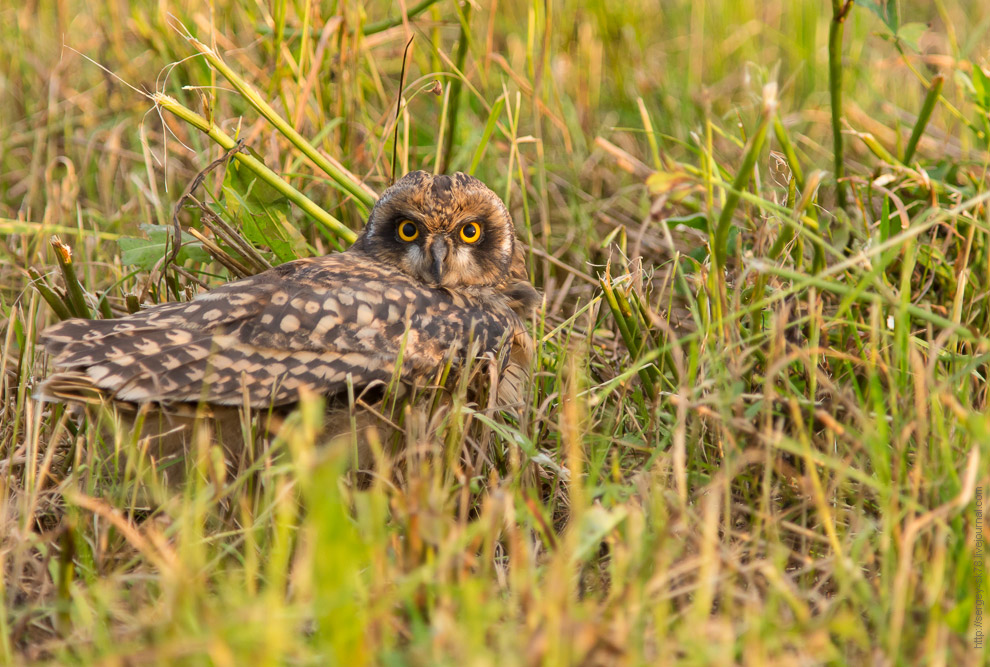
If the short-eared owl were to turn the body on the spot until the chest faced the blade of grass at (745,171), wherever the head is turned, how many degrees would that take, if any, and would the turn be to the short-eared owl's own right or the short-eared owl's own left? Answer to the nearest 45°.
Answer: approximately 45° to the short-eared owl's own right

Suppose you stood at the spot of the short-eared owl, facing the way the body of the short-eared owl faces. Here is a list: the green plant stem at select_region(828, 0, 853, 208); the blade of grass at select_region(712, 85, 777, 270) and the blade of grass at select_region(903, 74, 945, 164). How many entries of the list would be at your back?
0

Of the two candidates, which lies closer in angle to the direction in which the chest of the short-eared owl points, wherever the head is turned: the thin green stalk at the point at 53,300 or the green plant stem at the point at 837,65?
the green plant stem

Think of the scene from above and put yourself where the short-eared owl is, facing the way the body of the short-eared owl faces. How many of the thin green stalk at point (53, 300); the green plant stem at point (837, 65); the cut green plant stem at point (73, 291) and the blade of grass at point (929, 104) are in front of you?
2

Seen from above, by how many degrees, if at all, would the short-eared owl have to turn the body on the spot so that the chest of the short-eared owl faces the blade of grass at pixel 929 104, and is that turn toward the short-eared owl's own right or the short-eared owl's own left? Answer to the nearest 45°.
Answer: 0° — it already faces it

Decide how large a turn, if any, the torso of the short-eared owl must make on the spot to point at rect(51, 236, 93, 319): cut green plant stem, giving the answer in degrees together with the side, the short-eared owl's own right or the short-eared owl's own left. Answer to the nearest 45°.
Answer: approximately 135° to the short-eared owl's own left

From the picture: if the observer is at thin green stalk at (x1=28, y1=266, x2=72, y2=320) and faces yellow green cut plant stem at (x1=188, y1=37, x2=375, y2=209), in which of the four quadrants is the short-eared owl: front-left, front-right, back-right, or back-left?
front-right

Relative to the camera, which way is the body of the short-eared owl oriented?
to the viewer's right

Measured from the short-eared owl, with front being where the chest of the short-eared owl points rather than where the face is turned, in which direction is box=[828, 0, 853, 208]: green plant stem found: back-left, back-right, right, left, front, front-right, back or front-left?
front

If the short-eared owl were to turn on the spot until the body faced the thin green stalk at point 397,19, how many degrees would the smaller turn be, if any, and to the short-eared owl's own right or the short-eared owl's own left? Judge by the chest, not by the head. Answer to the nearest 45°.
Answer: approximately 90° to the short-eared owl's own left

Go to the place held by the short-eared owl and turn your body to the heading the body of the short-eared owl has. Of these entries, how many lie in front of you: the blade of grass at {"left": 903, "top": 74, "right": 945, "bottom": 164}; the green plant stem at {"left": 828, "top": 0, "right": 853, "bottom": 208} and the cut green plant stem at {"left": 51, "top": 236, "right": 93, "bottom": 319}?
2

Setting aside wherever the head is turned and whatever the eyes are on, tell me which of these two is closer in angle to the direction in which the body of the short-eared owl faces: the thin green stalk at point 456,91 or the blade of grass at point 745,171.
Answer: the blade of grass

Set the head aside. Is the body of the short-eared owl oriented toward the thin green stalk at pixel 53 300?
no

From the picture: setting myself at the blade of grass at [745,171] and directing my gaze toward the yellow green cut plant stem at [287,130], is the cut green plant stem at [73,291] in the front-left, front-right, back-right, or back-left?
front-left
